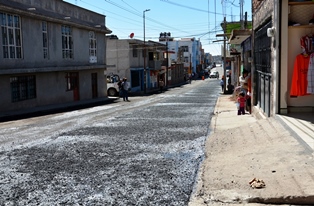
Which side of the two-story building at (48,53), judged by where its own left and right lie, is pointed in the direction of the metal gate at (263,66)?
front

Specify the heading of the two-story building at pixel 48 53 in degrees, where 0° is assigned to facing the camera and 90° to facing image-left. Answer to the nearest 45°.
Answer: approximately 315°

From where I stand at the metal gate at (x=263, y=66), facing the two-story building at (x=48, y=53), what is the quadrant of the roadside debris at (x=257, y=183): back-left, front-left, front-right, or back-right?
back-left

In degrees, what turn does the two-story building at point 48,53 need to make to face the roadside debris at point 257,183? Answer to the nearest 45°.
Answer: approximately 45° to its right

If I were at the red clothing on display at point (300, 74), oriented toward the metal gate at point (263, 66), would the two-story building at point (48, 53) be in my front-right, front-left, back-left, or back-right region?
front-left

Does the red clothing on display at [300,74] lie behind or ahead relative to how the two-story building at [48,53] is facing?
ahead

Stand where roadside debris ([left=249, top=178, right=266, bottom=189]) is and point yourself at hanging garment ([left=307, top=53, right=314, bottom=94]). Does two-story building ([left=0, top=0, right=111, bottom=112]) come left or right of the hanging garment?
left

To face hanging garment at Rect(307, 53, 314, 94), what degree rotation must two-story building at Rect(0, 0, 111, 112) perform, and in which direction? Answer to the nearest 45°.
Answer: approximately 45° to its right
